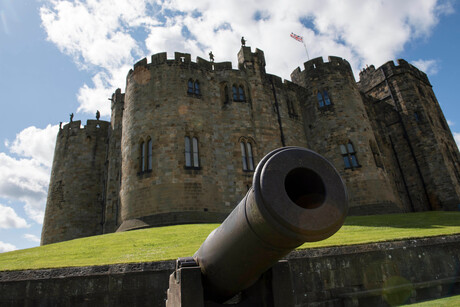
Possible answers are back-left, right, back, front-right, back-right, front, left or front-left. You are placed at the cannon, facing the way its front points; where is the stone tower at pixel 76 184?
back

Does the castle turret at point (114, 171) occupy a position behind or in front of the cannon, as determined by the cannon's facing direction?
behind

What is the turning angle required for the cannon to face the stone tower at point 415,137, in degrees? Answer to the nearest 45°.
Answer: approximately 90° to its left

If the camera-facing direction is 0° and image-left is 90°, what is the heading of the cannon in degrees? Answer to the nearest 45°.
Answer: approximately 315°
